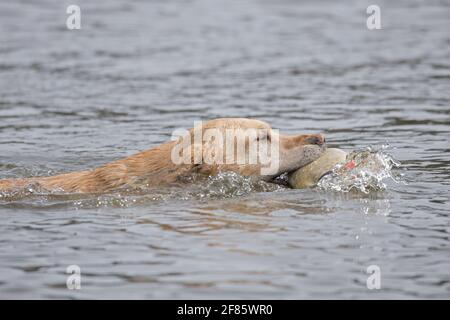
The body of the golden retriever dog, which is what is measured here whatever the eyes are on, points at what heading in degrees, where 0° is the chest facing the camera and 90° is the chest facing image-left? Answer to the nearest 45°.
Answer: approximately 270°

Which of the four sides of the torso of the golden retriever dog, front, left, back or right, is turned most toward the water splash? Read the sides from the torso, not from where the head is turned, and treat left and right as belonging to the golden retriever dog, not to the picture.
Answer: front
